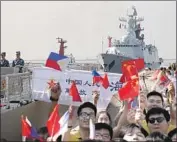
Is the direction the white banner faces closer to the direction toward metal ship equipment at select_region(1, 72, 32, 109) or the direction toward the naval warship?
the metal ship equipment

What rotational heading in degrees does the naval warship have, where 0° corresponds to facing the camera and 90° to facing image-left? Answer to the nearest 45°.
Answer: approximately 45°

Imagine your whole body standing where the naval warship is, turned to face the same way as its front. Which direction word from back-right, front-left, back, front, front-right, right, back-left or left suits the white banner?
front-left

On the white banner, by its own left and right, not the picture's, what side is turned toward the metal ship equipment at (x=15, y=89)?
right

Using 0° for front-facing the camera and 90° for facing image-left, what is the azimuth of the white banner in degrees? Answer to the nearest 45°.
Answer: approximately 0°

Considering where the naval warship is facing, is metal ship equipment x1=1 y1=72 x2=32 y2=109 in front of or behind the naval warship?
in front

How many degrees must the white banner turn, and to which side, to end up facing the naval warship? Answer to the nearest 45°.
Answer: approximately 180°

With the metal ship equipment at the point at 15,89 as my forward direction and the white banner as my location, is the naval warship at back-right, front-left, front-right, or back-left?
back-right
